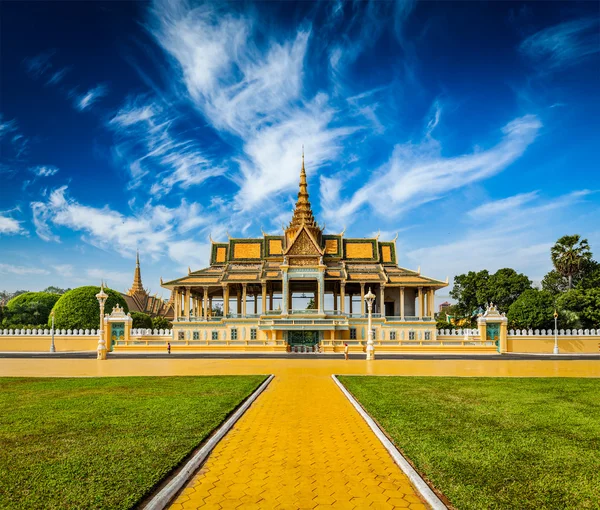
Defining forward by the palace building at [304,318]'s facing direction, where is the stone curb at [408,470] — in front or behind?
in front

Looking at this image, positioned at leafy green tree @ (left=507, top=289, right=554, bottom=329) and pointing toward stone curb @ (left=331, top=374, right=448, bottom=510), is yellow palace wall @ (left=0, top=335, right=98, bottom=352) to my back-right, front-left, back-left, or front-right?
front-right

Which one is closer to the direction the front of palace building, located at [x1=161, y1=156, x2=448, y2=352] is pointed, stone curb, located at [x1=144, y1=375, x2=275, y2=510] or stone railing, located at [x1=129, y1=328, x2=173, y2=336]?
the stone curb

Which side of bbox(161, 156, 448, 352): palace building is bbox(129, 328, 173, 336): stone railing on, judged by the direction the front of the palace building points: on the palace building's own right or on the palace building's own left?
on the palace building's own right

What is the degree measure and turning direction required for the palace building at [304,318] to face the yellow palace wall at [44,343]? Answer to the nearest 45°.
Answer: approximately 90° to its right

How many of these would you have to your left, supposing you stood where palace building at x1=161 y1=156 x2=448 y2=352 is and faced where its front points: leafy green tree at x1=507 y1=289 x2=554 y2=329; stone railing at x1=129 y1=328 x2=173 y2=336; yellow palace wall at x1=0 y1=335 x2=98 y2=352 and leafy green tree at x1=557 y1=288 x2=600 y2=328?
2

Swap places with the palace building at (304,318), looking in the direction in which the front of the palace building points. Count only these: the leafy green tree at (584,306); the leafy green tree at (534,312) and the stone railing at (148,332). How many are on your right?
1

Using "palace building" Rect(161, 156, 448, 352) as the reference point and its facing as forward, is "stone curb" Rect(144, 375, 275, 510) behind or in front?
in front

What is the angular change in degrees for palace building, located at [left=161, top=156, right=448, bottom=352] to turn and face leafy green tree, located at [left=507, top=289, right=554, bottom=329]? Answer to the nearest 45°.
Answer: approximately 90° to its left

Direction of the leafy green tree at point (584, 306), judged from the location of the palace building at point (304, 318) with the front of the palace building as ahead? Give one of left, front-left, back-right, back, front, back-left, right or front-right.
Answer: left

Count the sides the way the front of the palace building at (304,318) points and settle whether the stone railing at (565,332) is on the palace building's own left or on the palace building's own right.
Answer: on the palace building's own left

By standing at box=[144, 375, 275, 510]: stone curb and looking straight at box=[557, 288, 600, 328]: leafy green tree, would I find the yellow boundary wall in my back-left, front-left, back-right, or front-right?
front-left

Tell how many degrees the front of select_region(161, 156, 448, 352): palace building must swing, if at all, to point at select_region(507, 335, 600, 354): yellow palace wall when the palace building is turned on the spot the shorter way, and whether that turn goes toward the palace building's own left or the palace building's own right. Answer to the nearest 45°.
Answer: approximately 90° to the palace building's own left

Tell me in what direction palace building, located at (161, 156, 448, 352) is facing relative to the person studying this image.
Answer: facing the viewer
